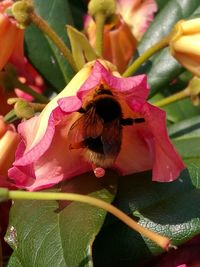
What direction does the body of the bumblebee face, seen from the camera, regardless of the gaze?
away from the camera

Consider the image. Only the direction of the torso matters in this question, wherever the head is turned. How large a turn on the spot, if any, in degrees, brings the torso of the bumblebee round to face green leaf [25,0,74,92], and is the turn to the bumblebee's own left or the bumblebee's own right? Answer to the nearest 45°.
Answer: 0° — it already faces it

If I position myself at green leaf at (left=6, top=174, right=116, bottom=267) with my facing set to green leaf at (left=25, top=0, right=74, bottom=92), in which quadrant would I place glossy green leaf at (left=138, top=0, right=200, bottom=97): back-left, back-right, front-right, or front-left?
front-right
